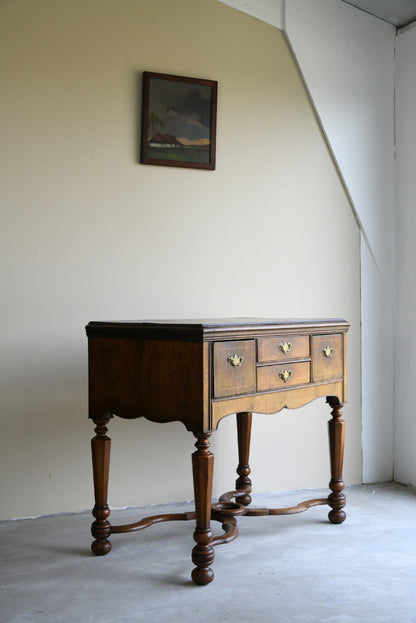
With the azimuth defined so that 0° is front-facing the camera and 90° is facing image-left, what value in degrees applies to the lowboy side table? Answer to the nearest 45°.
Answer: approximately 315°
